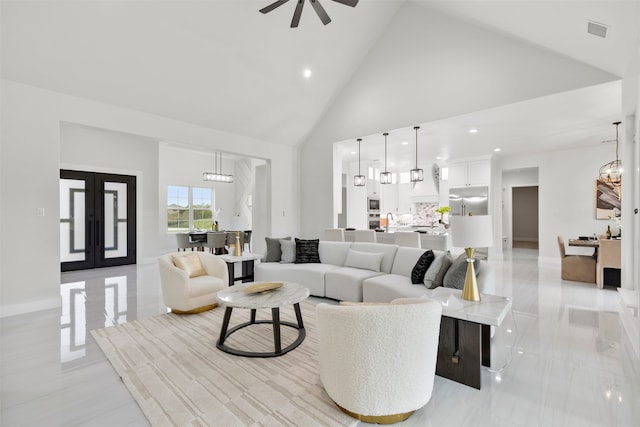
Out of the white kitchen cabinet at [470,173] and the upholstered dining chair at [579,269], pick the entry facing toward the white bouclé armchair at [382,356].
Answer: the white kitchen cabinet

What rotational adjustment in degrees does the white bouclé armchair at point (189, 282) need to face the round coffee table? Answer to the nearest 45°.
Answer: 0° — it already faces it

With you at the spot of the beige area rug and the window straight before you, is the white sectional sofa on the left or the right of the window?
right

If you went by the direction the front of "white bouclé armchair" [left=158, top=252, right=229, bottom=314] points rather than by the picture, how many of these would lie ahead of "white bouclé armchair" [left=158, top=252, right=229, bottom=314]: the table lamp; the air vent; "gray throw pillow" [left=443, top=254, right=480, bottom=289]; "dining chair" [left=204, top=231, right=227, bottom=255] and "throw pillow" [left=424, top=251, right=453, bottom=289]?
4

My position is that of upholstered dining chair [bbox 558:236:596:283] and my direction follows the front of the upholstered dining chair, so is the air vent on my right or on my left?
on my right

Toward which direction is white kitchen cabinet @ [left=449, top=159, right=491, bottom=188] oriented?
toward the camera

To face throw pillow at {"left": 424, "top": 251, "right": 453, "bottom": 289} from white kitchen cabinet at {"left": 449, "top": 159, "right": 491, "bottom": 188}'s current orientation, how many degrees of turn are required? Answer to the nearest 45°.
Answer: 0° — it already faces it

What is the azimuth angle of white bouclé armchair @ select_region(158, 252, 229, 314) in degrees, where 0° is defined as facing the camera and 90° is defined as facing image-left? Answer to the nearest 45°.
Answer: approximately 315°

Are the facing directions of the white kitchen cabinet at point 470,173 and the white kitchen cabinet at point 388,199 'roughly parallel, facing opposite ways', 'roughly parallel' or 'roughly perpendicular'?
roughly parallel

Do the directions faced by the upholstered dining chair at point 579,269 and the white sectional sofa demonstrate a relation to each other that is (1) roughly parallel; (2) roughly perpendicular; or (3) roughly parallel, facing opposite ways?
roughly perpendicular

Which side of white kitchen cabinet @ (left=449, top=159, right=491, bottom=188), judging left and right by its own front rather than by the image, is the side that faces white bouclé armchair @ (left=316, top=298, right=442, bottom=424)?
front

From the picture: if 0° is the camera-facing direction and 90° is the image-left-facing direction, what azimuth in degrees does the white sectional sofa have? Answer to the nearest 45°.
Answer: approximately 45°

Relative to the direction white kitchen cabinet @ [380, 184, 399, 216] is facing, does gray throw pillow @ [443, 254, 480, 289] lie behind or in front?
in front

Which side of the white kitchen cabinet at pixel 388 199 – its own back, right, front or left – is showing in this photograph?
front

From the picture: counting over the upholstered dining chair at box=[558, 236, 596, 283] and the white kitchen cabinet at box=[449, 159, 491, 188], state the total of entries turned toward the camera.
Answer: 1
